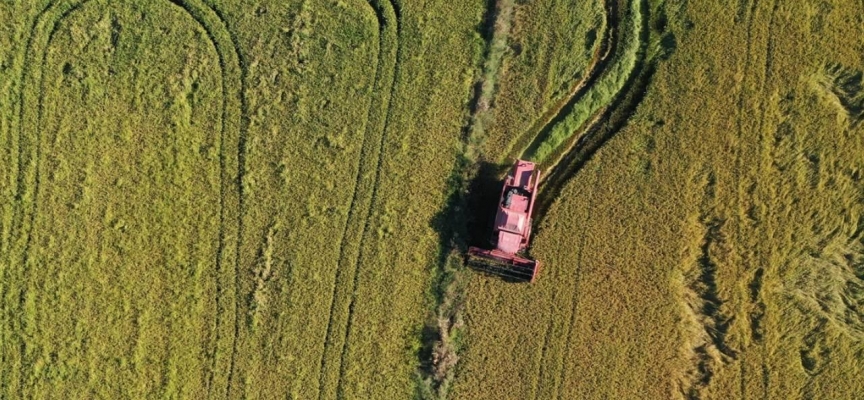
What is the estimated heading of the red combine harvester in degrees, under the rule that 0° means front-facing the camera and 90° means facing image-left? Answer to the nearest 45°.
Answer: approximately 0°
